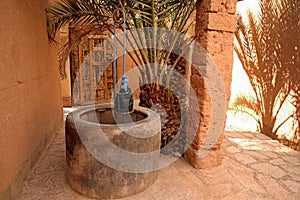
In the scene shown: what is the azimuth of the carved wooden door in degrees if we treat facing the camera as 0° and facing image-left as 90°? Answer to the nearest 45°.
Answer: approximately 0°

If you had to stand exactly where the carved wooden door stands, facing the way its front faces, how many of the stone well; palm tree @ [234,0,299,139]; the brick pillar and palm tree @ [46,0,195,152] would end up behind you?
0

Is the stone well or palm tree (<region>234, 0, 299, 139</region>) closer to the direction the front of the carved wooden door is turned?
the stone well

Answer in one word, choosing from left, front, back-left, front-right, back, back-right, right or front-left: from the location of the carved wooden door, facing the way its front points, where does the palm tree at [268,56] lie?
front-left

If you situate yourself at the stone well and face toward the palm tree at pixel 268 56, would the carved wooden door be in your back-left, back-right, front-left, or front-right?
front-left

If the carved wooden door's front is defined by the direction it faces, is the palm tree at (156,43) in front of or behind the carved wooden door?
in front

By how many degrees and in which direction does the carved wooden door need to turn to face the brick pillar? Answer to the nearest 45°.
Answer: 0° — it already faces it

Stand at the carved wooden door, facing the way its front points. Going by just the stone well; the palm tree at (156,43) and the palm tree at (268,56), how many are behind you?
0

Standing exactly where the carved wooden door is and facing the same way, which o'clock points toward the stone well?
The stone well is roughly at 12 o'clock from the carved wooden door.

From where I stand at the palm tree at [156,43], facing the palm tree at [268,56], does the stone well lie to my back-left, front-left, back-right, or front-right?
back-right
